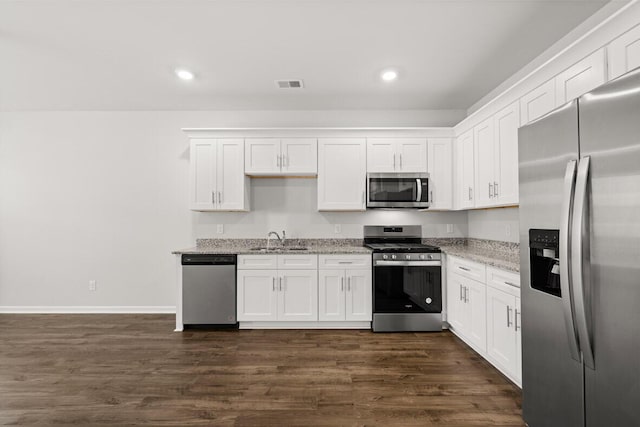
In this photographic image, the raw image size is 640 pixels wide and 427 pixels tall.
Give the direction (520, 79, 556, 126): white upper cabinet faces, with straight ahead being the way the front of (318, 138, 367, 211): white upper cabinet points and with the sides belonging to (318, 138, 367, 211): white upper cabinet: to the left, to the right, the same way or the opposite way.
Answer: to the right

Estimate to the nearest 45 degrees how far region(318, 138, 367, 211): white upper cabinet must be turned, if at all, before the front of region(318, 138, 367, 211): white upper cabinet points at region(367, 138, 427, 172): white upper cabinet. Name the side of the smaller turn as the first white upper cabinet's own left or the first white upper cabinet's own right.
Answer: approximately 90° to the first white upper cabinet's own left

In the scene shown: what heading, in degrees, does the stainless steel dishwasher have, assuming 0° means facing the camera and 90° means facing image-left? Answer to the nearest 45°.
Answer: approximately 0°

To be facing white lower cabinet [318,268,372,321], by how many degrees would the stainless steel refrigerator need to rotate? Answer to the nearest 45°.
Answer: approximately 90° to its right

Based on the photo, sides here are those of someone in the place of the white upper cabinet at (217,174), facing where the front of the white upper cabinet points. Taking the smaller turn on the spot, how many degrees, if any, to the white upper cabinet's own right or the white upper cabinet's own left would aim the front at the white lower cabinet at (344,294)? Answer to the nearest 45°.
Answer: approximately 45° to the white upper cabinet's own left

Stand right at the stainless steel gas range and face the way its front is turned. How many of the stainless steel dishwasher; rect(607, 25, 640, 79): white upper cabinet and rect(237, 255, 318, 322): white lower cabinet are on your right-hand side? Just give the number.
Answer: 2

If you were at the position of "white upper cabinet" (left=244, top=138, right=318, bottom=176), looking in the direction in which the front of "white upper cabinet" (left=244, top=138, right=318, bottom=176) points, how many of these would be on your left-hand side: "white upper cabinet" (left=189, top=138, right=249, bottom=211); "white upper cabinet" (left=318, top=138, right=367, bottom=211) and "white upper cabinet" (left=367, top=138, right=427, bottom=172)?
2

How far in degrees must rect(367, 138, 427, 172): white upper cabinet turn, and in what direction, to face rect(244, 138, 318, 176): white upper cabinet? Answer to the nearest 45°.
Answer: approximately 90° to its right

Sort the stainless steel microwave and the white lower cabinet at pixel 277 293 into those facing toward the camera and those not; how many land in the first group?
2

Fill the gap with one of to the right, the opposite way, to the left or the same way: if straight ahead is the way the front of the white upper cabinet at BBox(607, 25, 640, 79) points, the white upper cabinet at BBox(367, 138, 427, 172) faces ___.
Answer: to the left
